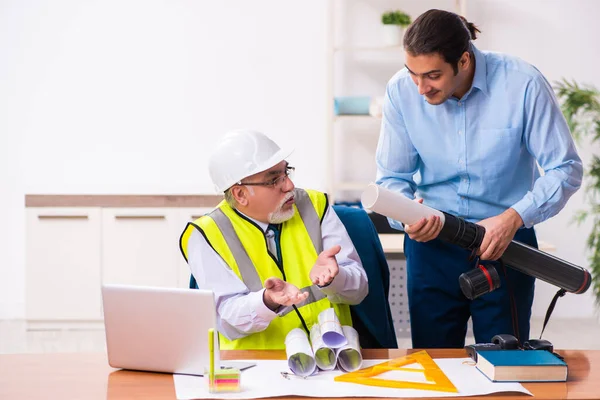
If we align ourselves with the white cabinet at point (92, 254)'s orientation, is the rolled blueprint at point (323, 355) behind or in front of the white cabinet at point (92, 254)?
in front

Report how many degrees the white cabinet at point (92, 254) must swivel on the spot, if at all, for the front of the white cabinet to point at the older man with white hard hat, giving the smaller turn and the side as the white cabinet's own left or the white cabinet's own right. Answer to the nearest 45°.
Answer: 0° — it already faces them

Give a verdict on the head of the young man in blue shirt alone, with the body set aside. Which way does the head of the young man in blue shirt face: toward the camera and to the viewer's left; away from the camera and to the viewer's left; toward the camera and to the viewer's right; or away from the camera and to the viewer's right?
toward the camera and to the viewer's left

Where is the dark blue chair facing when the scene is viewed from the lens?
facing the viewer and to the left of the viewer

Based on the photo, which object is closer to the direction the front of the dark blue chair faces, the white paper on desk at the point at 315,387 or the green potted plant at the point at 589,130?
the white paper on desk

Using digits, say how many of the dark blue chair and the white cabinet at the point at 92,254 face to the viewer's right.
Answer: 0

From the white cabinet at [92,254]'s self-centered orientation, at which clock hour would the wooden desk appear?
The wooden desk is roughly at 12 o'clock from the white cabinet.

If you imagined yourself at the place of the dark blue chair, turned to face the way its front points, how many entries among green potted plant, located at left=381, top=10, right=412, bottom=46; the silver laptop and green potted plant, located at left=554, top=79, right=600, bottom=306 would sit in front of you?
1

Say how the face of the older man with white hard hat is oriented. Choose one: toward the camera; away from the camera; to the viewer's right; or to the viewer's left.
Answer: to the viewer's right

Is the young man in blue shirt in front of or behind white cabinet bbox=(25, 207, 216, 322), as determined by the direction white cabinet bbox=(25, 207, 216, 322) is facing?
in front

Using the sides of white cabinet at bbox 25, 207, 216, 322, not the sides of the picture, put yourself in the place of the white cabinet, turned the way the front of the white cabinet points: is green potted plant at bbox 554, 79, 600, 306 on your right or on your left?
on your left

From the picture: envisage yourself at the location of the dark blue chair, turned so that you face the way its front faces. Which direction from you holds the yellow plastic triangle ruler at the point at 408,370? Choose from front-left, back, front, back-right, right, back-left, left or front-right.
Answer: front-left

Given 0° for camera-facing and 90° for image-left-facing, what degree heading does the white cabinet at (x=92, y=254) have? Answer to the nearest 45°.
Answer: approximately 0°

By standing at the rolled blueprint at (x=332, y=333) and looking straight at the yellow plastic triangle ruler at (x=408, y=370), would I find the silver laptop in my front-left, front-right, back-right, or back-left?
back-right

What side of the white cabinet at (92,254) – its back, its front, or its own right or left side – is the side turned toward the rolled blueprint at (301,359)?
front
